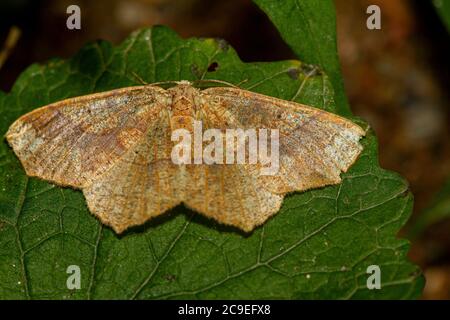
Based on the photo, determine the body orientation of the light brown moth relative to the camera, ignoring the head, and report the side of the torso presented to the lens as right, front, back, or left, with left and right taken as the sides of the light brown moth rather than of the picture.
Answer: back

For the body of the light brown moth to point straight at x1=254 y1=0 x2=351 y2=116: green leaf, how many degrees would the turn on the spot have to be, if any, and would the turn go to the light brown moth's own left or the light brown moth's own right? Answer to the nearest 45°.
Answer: approximately 90° to the light brown moth's own right

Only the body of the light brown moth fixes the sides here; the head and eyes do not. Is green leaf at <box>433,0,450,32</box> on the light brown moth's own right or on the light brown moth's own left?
on the light brown moth's own right
